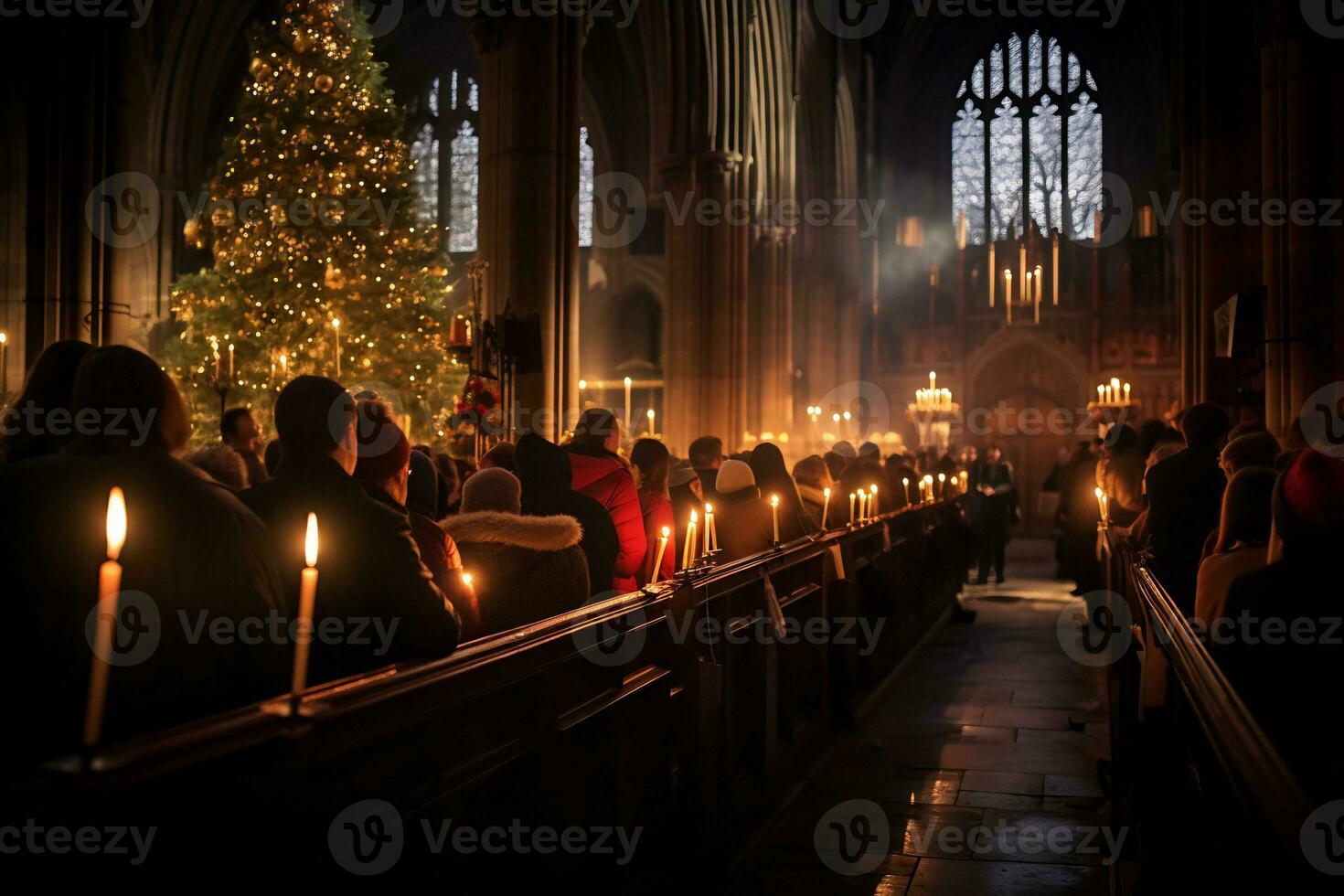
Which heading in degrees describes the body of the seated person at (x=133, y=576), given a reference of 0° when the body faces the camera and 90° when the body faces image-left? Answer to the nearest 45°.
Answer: approximately 225°

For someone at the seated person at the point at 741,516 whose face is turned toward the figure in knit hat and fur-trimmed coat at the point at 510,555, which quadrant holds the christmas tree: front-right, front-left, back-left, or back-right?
back-right

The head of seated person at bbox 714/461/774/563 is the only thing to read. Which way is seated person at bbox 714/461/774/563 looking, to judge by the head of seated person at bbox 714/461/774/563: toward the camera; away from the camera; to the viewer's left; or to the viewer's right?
away from the camera

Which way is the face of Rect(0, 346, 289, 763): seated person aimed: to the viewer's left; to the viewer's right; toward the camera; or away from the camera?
away from the camera

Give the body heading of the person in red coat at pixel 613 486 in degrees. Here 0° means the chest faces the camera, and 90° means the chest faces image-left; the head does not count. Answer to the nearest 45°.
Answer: approximately 225°

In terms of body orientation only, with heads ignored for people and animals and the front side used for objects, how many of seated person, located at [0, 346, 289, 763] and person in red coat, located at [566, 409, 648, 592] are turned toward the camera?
0

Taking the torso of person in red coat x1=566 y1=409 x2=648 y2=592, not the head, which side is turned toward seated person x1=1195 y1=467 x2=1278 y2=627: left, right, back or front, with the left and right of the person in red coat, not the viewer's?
right

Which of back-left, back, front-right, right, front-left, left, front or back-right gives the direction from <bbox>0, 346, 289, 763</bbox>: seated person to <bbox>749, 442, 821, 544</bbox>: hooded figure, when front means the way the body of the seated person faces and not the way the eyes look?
front

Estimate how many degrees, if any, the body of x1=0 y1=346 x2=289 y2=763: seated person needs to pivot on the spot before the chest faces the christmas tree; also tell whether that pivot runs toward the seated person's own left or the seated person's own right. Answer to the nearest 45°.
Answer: approximately 45° to the seated person's own left

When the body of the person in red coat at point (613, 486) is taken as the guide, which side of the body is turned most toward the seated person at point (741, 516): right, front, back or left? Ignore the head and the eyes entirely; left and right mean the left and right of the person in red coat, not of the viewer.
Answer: front

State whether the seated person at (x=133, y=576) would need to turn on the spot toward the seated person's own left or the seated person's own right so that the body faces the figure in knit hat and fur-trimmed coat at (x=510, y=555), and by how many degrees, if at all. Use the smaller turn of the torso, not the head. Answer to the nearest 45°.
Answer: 0° — they already face them

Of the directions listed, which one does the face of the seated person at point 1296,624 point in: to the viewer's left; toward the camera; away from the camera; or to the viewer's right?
away from the camera

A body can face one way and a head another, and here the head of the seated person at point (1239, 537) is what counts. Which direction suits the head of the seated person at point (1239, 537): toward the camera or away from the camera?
away from the camera

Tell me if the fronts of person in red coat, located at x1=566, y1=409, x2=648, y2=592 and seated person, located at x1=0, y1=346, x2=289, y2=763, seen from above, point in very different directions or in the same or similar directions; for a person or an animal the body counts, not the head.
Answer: same or similar directions

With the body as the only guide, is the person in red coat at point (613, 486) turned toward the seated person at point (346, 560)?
no

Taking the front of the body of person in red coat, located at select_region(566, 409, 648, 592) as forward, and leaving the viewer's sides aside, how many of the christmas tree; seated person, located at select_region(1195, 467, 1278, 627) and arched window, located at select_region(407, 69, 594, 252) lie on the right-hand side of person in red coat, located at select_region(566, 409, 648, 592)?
1

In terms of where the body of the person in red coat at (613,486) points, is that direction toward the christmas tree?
no

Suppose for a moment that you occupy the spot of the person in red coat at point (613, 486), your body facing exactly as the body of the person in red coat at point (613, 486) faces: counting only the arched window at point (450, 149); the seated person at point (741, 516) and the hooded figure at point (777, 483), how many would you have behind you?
0
